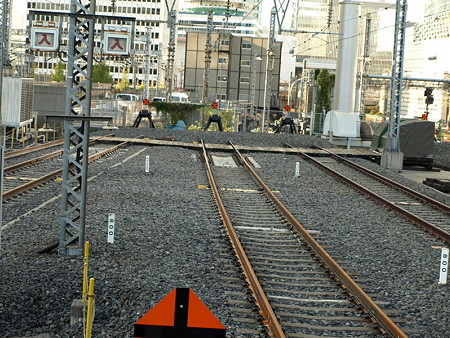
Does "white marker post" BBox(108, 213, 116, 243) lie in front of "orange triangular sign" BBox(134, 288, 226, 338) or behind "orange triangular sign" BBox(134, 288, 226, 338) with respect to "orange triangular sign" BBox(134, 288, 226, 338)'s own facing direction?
behind

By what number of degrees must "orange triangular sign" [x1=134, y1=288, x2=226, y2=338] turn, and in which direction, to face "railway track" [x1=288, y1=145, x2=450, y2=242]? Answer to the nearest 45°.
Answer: approximately 180°

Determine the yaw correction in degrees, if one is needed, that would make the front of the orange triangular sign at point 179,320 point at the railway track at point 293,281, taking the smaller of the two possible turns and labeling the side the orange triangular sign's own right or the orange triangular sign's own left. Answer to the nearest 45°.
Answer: approximately 180°

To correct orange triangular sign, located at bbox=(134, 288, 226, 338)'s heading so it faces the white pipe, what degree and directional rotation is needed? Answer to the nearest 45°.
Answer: approximately 180°

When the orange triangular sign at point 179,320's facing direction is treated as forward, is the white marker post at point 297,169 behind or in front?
behind

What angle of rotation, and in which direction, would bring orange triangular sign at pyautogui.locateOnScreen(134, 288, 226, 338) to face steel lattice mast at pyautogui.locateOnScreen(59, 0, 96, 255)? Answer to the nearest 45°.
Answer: approximately 180°

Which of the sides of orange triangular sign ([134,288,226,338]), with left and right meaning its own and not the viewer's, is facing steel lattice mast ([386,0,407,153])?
back

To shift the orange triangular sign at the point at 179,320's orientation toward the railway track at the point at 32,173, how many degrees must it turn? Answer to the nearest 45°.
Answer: approximately 180°

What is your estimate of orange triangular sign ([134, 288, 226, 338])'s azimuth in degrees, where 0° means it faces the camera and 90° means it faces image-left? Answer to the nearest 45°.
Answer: approximately 0°
